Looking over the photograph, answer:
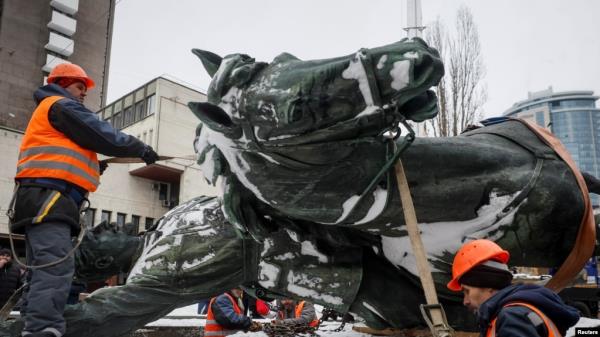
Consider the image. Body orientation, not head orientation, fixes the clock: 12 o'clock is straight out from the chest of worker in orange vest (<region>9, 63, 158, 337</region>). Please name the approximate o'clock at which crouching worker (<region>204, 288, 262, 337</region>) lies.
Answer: The crouching worker is roughly at 10 o'clock from the worker in orange vest.

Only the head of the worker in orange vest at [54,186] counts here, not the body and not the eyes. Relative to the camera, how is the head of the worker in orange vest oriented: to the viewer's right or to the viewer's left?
to the viewer's right

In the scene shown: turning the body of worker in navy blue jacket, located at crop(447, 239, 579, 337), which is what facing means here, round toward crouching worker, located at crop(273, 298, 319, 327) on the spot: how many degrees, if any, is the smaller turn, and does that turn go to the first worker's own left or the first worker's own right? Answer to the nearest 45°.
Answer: approximately 45° to the first worker's own right

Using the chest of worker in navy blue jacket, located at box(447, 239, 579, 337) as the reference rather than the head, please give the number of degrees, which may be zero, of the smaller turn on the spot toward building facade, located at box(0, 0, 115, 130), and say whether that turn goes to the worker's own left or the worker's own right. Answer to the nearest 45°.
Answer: approximately 45° to the worker's own right

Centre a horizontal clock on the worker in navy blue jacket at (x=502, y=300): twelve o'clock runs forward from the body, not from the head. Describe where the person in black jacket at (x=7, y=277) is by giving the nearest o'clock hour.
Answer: the person in black jacket at (x=7, y=277) is roughly at 1 o'clock from the worker in navy blue jacket at (x=502, y=300).

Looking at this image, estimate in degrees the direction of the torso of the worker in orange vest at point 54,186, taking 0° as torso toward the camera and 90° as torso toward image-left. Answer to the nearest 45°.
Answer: approximately 270°

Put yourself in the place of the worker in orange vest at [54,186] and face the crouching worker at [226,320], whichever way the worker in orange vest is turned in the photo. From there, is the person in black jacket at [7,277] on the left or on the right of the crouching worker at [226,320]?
left

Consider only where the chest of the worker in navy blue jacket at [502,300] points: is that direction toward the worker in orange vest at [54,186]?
yes

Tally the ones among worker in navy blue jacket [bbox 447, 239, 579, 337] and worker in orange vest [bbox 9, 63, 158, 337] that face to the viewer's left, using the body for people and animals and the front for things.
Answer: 1

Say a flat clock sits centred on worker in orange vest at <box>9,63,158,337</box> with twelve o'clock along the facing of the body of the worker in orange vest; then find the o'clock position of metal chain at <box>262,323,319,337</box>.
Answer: The metal chain is roughly at 11 o'clock from the worker in orange vest.

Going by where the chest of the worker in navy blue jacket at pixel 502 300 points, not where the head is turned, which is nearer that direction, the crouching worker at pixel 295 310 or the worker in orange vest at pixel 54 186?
the worker in orange vest

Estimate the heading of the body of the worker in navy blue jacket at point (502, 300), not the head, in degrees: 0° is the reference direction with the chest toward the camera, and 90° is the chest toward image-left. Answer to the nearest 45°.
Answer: approximately 90°

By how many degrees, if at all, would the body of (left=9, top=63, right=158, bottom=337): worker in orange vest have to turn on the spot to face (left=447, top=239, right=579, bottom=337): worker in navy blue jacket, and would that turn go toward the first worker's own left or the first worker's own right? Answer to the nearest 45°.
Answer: approximately 45° to the first worker's own right

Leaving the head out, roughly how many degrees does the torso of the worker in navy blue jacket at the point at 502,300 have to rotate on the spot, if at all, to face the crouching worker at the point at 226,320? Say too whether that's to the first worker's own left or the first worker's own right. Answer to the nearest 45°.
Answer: approximately 45° to the first worker's own right

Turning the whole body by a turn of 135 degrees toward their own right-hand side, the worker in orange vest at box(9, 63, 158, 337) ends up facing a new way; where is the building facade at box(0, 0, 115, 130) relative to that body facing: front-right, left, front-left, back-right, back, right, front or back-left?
back-right
